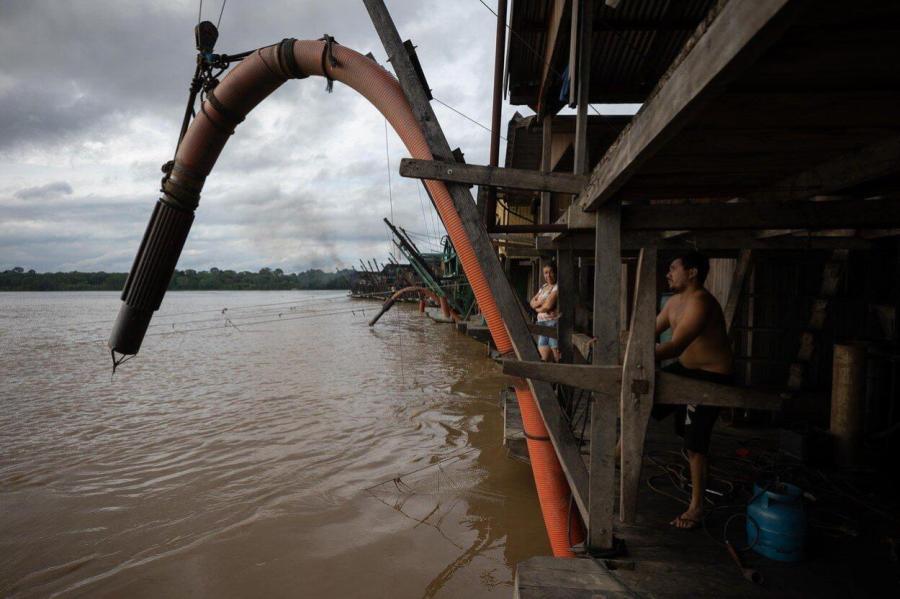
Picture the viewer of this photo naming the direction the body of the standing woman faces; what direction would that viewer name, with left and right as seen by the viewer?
facing the viewer and to the left of the viewer

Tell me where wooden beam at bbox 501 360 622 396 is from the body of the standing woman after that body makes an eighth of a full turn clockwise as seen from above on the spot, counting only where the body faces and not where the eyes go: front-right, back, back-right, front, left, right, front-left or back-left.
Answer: left

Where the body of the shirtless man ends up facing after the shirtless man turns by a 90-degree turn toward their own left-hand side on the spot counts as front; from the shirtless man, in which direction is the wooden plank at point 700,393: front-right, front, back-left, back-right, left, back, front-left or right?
front

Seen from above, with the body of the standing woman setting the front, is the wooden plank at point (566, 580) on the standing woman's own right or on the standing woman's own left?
on the standing woman's own left

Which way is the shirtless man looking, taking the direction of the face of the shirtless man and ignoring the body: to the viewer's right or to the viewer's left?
to the viewer's left

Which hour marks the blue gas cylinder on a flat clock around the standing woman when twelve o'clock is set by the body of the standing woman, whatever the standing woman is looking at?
The blue gas cylinder is roughly at 10 o'clock from the standing woman.

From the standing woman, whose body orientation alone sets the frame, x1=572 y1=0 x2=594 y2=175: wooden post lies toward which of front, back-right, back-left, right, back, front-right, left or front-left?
front-left

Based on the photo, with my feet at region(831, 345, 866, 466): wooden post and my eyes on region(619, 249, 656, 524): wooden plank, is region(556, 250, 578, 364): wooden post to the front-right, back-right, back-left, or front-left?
front-right

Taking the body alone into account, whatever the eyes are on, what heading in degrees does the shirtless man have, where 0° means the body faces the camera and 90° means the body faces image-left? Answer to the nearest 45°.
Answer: approximately 90°

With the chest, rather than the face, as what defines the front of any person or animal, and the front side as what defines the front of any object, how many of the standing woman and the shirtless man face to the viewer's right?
0
